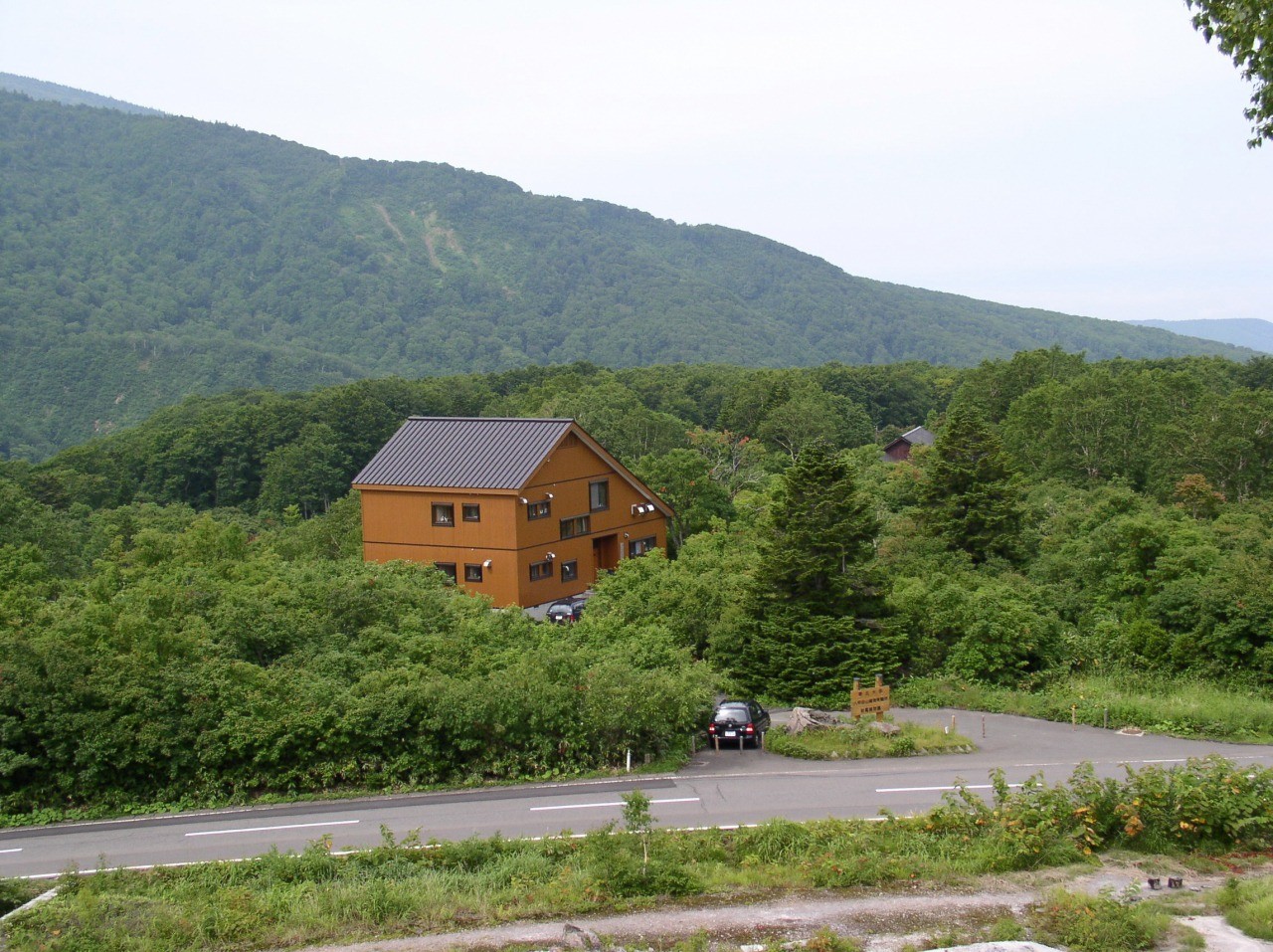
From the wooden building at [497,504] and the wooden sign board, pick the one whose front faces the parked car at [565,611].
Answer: the wooden building

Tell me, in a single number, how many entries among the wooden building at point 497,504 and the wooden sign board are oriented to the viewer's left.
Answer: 0

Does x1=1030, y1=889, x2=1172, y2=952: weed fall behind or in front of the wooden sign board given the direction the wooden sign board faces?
in front

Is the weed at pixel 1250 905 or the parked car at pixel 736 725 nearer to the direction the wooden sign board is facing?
the weed

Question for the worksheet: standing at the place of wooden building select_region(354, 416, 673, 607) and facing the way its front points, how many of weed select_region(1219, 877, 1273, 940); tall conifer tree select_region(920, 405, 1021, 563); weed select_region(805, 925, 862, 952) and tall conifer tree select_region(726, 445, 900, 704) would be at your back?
0

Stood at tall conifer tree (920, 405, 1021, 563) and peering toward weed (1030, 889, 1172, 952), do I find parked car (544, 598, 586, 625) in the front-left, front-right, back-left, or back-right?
front-right

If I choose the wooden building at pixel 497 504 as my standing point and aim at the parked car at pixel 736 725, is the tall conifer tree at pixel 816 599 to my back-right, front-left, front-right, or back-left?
front-left

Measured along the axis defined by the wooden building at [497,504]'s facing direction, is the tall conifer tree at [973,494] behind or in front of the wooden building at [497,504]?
in front

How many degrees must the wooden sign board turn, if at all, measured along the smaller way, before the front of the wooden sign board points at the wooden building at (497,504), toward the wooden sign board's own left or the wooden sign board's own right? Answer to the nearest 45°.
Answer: approximately 135° to the wooden sign board's own right

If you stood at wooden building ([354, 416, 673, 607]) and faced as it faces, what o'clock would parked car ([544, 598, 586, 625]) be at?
The parked car is roughly at 12 o'clock from the wooden building.

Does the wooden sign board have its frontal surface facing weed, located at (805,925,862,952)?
yes

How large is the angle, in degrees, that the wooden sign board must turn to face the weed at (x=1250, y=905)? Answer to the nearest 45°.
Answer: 0° — it already faces it

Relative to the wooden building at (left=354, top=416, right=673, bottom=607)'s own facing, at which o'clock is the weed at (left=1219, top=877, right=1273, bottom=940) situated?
The weed is roughly at 1 o'clock from the wooden building.

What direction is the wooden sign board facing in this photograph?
toward the camera

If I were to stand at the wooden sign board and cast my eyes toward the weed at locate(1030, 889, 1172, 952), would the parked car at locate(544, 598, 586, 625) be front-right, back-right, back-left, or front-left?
back-right

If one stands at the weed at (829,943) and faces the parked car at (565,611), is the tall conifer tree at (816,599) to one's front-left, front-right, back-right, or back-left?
front-right

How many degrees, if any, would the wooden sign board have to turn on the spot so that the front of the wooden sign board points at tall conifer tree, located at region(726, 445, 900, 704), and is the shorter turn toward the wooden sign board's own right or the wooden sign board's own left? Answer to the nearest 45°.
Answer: approximately 180°

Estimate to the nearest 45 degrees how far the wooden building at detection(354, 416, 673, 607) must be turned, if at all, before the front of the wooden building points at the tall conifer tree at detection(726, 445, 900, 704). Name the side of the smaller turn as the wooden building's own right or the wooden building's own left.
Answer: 0° — it already faces it
